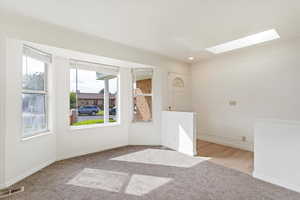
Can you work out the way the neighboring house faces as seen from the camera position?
facing the viewer

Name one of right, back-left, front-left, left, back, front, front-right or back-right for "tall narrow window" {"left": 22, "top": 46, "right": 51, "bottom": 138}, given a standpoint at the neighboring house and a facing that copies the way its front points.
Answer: front-right

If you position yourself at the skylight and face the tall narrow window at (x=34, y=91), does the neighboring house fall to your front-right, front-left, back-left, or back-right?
front-right

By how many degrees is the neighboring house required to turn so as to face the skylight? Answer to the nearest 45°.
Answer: approximately 45° to its left
